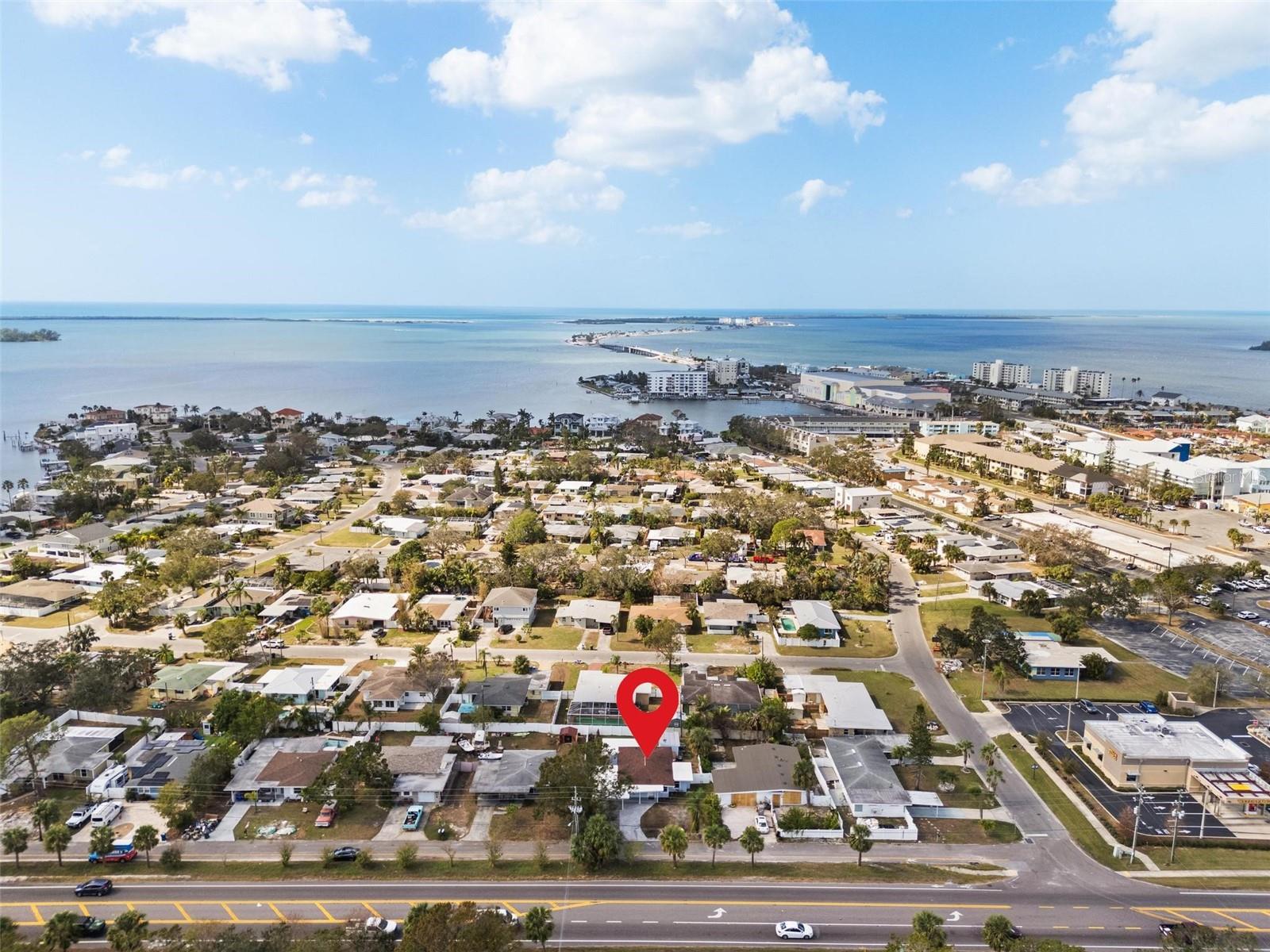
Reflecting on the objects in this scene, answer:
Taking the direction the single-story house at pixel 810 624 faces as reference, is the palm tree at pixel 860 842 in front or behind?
in front

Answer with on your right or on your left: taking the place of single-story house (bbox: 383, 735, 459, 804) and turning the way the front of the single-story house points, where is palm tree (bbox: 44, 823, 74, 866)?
on your right

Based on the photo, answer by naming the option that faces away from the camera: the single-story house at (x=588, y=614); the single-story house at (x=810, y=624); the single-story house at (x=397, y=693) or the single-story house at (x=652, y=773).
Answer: the single-story house at (x=397, y=693)

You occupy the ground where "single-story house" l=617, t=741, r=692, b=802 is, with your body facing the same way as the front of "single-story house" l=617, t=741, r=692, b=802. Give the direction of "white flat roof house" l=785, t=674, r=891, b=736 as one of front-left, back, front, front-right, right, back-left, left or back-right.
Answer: back-left

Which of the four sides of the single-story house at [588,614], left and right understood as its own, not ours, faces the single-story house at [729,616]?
left

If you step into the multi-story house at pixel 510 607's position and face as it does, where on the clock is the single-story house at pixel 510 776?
the single-story house at pixel 510 776 is roughly at 12 o'clock from the multi-story house at pixel 510 607.

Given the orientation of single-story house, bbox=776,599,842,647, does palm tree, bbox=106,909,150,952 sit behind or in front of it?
in front

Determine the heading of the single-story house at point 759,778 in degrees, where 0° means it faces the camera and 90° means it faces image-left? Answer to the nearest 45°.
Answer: approximately 0°

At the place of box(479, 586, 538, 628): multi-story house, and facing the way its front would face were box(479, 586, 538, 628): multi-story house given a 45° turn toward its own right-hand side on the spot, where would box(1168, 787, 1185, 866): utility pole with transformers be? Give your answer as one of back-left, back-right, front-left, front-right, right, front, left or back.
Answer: left

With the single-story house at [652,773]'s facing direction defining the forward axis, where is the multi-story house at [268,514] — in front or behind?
behind

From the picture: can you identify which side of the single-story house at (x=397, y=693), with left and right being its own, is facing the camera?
back
